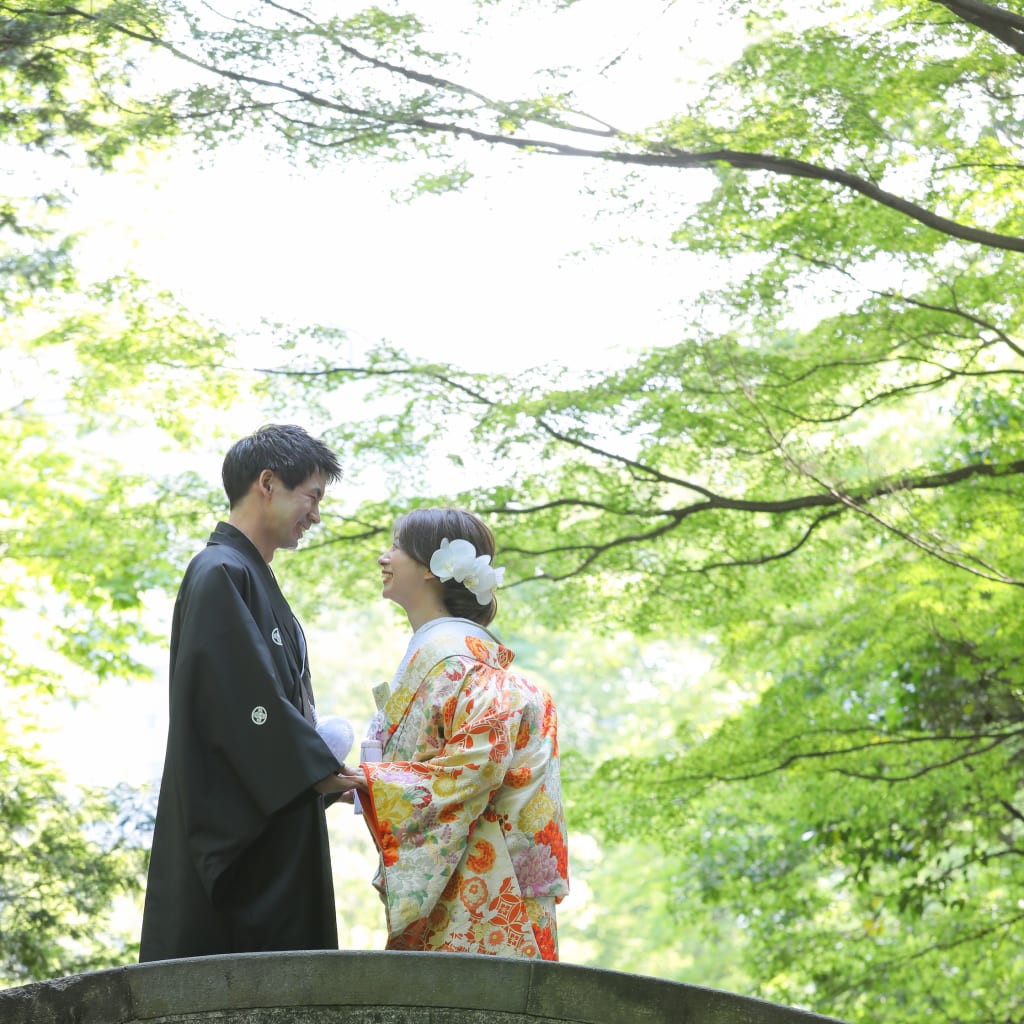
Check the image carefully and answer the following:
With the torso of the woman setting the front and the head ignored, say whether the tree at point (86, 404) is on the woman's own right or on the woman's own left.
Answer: on the woman's own right

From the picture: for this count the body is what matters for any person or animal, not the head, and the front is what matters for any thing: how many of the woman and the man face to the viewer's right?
1

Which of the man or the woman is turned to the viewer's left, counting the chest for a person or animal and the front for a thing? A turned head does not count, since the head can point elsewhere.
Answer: the woman

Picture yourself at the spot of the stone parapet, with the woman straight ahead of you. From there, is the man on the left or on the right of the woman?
left

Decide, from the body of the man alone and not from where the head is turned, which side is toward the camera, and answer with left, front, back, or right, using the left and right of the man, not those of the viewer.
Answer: right

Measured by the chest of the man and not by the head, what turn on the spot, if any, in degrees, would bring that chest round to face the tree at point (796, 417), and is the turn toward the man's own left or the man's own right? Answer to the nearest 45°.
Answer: approximately 45° to the man's own left

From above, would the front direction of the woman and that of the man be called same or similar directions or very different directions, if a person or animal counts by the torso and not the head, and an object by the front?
very different directions

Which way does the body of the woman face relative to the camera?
to the viewer's left

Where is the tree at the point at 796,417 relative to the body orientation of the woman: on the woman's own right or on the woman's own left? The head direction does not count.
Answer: on the woman's own right
